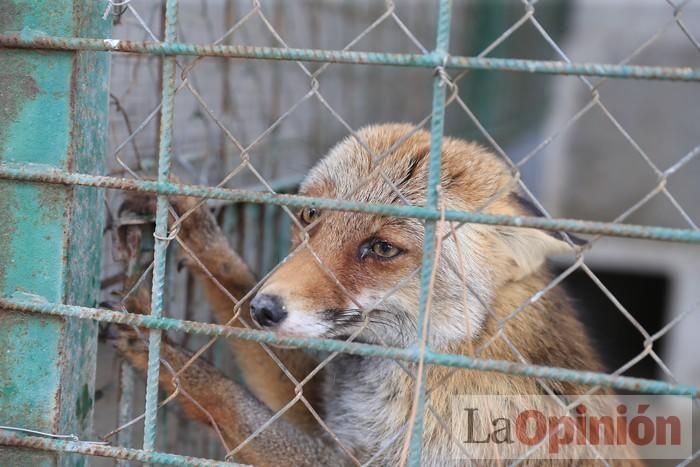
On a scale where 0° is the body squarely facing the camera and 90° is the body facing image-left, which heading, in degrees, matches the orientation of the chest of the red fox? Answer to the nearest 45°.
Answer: approximately 45°

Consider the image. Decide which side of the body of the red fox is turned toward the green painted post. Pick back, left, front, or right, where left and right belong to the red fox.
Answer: front
